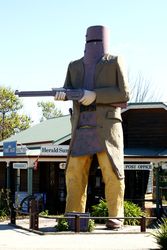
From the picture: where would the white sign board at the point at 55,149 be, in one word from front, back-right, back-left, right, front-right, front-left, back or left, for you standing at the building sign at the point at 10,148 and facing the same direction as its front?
front-left

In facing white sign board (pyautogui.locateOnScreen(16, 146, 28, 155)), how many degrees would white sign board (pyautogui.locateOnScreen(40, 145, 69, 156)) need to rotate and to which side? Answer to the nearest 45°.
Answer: approximately 135° to its right

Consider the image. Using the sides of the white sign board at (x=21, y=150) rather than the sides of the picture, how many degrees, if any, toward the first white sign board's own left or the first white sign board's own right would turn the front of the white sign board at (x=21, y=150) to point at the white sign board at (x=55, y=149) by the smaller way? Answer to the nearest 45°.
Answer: approximately 45° to the first white sign board's own left

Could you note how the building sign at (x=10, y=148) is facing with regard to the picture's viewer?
facing the viewer

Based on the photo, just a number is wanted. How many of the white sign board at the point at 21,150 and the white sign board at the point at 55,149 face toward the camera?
2

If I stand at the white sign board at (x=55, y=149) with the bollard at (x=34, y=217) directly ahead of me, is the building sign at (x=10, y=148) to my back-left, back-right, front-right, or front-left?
back-right

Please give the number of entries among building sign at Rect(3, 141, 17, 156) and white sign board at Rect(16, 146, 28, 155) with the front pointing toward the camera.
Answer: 2

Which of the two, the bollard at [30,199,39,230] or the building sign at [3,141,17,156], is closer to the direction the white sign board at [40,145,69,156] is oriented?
the bollard

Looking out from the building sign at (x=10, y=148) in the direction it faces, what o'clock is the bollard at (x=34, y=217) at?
The bollard is roughly at 12 o'clock from the building sign.

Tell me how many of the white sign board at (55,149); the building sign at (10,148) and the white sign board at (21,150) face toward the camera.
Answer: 3

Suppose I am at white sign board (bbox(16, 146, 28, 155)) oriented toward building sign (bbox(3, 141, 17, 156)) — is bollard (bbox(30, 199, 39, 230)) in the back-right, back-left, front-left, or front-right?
back-left

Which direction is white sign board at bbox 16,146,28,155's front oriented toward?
toward the camera

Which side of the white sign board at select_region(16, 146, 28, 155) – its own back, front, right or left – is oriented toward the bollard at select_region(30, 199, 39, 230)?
front

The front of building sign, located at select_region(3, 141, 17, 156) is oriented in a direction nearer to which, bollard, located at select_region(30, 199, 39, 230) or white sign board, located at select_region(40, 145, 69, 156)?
the bollard

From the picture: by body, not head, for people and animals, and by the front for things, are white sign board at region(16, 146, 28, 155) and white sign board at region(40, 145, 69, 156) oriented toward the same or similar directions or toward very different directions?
same or similar directions

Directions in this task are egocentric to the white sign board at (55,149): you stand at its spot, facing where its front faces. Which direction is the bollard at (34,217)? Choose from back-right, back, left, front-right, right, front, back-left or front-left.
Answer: front
